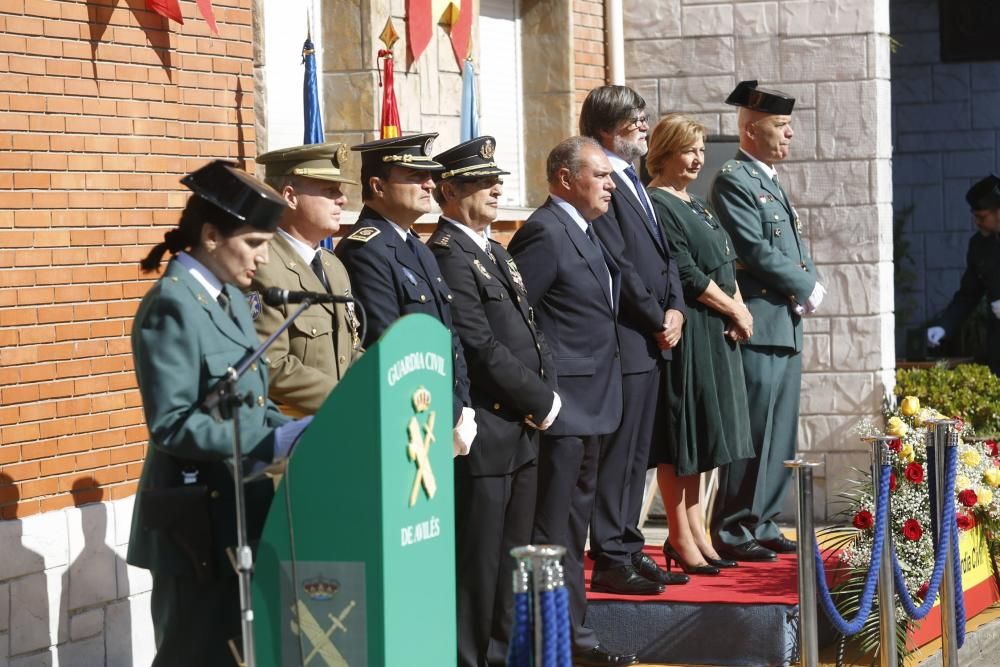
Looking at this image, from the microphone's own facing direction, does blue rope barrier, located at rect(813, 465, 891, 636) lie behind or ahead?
behind

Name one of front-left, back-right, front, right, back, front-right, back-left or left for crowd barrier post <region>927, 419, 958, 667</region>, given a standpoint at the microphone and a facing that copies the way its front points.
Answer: back-right

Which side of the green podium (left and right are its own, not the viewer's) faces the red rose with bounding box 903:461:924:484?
left

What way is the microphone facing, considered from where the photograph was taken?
facing to the left of the viewer

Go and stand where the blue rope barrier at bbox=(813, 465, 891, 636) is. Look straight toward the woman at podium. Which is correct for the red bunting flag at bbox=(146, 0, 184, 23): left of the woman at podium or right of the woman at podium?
right

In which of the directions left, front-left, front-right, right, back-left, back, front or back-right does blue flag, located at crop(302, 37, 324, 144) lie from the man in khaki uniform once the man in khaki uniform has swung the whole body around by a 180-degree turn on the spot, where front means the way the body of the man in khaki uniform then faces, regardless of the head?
front-right
